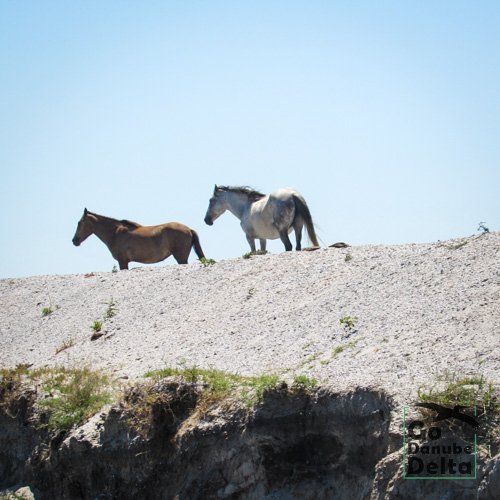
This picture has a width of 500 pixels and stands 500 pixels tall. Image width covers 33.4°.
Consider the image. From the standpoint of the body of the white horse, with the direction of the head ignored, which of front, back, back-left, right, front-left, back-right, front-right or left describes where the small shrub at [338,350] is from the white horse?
back-left

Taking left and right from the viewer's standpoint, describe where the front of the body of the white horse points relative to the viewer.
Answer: facing away from the viewer and to the left of the viewer

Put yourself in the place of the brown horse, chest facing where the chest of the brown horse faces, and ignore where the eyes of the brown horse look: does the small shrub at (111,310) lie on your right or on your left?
on your left

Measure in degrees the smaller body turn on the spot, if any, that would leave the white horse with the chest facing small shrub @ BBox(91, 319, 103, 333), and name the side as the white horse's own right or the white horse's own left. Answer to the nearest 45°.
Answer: approximately 90° to the white horse's own left

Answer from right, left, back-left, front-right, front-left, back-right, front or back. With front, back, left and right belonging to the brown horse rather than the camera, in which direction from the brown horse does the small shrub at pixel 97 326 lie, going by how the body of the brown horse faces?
left

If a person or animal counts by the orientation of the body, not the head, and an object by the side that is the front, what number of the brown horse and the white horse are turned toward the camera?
0

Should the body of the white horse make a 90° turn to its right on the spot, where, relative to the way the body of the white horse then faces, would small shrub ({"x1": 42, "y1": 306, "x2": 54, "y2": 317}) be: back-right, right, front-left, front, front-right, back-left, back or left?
back

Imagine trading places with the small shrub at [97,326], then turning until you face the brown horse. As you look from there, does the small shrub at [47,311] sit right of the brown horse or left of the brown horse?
left

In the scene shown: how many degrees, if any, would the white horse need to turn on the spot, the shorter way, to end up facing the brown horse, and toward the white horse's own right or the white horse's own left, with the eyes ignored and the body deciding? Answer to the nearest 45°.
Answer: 0° — it already faces it

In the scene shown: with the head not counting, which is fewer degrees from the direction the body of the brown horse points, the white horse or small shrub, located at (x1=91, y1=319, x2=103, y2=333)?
the small shrub

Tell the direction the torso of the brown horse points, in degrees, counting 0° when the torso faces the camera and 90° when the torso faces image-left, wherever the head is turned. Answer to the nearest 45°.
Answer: approximately 90°

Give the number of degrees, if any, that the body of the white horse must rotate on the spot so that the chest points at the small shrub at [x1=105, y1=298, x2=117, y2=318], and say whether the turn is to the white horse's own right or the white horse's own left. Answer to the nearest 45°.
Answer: approximately 90° to the white horse's own left
